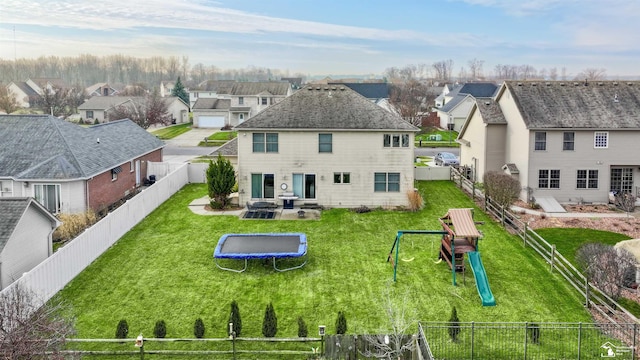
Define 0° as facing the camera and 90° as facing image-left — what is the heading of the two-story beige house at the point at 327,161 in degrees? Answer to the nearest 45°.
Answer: approximately 180°

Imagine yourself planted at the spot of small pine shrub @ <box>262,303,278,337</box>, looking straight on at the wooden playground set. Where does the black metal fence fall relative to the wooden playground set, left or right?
right

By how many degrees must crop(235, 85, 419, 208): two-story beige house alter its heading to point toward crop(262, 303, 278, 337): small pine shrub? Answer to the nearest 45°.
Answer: approximately 180°

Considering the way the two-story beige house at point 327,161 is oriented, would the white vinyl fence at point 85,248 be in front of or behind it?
behind

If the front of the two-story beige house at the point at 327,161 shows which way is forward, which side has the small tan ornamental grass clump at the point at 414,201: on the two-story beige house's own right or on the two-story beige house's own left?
on the two-story beige house's own right

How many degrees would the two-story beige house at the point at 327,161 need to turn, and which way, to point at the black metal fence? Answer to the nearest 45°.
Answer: approximately 180°

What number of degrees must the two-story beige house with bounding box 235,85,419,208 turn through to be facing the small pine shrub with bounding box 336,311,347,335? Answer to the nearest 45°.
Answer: approximately 180°

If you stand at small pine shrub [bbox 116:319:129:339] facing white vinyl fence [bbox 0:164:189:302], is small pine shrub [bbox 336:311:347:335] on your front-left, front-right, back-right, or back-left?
back-right

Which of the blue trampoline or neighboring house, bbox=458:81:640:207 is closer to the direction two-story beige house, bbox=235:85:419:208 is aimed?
the neighboring house

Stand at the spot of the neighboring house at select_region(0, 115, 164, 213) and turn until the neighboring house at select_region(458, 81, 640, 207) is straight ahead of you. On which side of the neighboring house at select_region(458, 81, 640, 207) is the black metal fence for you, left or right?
right

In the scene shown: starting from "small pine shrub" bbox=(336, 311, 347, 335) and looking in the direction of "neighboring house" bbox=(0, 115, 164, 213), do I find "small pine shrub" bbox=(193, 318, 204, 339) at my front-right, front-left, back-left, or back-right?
front-left

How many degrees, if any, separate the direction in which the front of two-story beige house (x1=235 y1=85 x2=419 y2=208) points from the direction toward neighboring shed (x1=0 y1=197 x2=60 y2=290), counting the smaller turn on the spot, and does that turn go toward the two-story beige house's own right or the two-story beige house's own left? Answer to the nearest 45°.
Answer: approximately 135° to the two-story beige house's own left

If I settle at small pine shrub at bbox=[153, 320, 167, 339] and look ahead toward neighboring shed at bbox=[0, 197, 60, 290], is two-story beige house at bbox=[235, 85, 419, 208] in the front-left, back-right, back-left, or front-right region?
front-right

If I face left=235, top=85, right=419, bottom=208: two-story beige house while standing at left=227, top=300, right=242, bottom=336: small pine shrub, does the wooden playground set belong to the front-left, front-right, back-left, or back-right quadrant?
front-right

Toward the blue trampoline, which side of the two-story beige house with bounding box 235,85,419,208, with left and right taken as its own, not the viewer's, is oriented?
back
